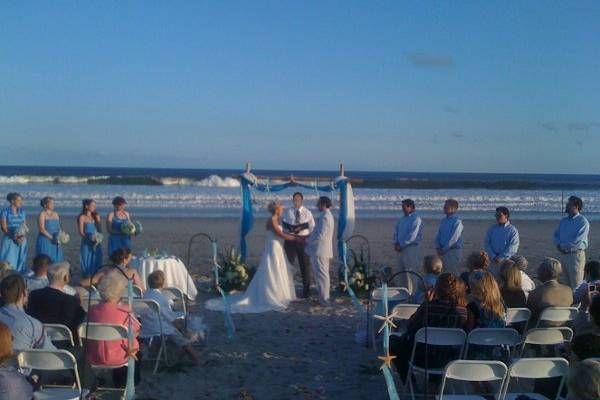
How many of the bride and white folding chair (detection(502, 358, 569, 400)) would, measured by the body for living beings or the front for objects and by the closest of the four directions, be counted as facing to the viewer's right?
1

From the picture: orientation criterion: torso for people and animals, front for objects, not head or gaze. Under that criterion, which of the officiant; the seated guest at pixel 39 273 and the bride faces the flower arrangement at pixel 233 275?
the seated guest

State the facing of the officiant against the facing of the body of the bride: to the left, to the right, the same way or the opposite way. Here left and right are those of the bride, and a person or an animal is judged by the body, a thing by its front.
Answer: to the right

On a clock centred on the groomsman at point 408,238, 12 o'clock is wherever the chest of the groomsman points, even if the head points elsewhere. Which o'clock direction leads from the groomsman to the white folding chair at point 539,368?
The white folding chair is roughly at 10 o'clock from the groomsman.

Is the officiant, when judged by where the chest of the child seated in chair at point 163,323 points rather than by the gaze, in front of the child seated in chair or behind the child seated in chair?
in front

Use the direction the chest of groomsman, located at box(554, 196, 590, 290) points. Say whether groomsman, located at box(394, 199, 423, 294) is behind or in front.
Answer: in front

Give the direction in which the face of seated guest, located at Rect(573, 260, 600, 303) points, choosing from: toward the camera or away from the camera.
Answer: away from the camera

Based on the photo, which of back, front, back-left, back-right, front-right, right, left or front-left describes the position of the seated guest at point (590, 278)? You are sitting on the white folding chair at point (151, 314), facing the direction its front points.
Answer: front-right

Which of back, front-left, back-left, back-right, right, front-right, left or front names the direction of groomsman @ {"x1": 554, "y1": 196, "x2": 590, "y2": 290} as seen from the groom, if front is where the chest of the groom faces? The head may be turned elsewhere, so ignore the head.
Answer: back

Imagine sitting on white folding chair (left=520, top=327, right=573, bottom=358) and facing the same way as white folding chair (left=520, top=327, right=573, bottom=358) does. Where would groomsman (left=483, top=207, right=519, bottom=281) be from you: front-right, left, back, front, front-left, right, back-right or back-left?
front

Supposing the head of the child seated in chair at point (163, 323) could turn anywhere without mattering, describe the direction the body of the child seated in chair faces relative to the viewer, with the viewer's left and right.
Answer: facing away from the viewer and to the right of the viewer

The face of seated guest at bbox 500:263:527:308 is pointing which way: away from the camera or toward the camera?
away from the camera

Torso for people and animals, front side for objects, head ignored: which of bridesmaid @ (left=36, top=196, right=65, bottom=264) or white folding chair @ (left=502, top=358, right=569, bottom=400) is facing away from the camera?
the white folding chair

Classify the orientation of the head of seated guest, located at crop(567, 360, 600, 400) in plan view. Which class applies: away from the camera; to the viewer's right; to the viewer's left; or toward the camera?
away from the camera

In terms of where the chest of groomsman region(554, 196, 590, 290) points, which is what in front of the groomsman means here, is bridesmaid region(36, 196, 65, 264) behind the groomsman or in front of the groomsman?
in front

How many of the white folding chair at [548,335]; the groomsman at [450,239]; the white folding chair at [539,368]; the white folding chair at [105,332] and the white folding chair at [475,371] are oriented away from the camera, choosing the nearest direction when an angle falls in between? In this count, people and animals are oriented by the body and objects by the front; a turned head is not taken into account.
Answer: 4

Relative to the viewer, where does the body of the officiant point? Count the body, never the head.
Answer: toward the camera

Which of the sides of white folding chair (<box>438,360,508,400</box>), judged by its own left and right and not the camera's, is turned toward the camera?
back
